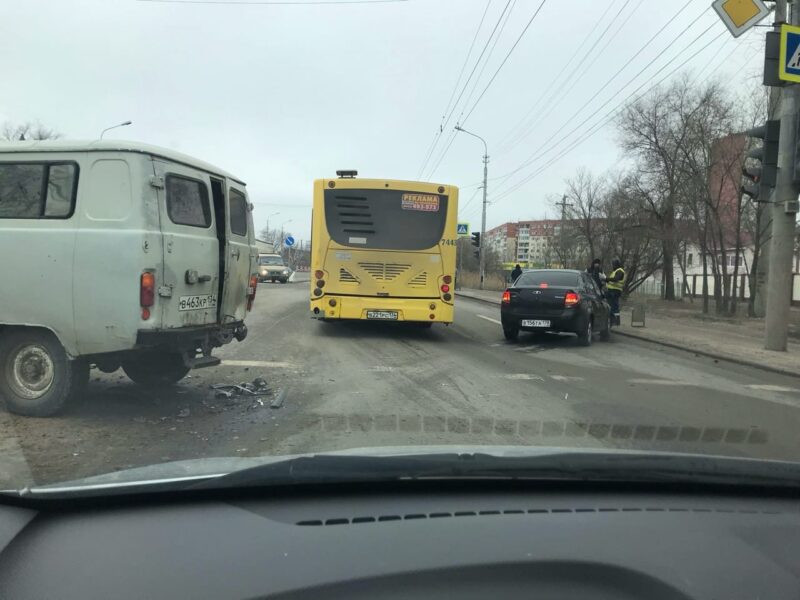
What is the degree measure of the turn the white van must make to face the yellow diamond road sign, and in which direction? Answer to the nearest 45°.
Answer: approximately 135° to its right

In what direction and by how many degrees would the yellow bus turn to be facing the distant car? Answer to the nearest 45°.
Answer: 0° — it already faces it

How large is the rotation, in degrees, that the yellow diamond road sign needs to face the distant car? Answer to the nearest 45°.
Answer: approximately 135° to its right

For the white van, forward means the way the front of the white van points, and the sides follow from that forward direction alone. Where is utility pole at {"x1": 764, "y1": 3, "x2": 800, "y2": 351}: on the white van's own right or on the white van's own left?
on the white van's own right

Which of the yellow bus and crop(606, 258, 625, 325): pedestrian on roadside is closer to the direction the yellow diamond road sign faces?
the yellow bus

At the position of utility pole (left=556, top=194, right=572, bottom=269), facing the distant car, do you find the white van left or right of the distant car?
left

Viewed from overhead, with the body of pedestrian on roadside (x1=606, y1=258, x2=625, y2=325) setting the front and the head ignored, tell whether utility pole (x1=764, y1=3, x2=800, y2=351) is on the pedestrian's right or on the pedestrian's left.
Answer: on the pedestrian's left

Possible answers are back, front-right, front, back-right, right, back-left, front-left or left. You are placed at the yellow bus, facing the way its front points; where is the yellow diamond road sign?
right

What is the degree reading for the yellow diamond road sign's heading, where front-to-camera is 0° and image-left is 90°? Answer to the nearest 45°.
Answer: approximately 0°

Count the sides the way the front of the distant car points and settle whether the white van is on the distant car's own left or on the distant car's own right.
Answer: on the distant car's own right

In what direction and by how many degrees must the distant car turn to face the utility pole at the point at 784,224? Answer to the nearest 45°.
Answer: approximately 45° to its right

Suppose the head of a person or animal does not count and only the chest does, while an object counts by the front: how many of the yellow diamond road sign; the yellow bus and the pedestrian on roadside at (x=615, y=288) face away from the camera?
1

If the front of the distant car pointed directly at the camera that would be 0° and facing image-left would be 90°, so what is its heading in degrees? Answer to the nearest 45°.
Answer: approximately 315°

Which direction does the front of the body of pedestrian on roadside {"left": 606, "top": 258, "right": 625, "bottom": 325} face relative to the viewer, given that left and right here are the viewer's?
facing to the left of the viewer

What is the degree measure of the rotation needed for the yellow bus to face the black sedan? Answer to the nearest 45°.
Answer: approximately 90° to its right

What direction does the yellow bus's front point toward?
away from the camera
